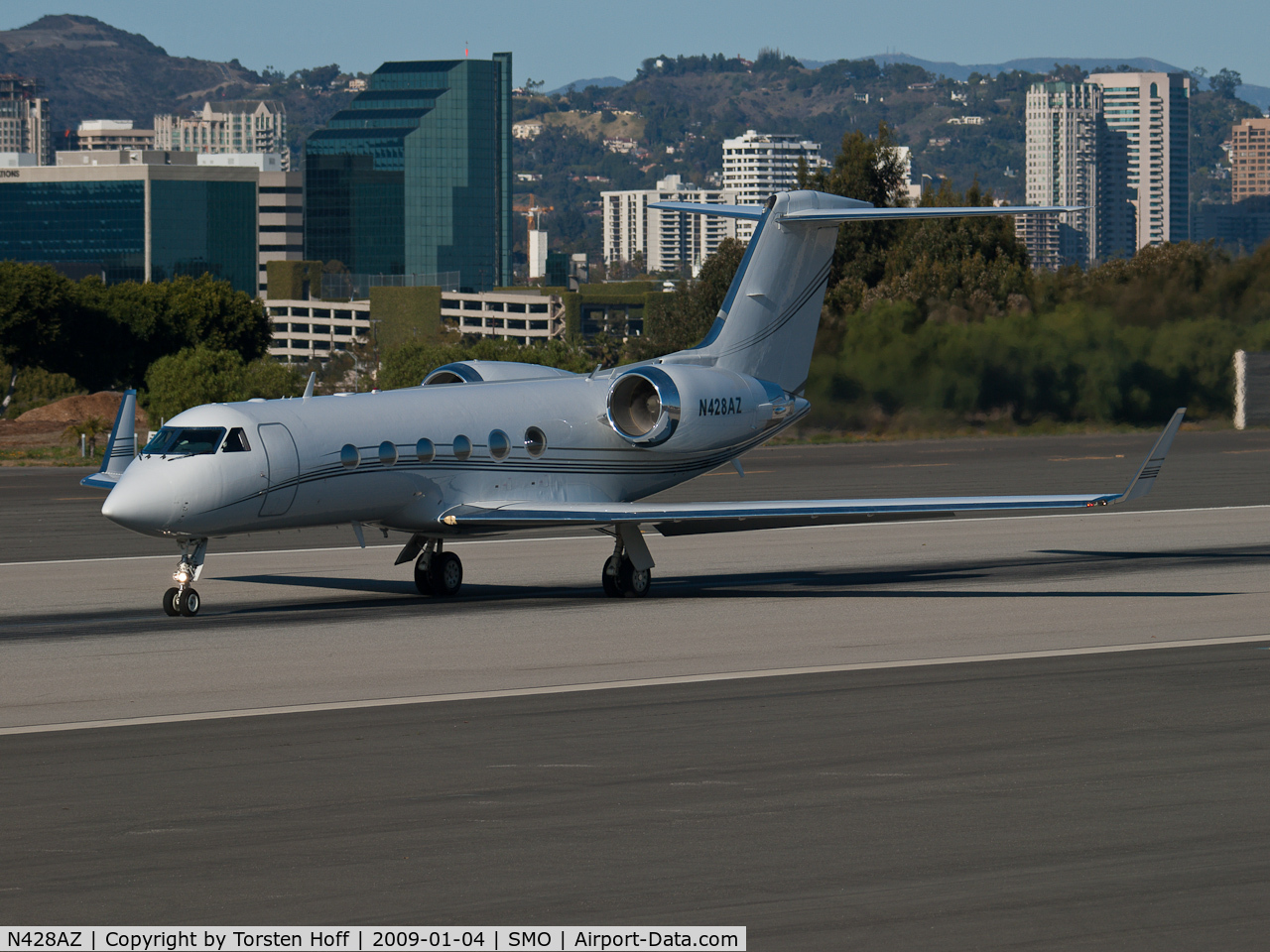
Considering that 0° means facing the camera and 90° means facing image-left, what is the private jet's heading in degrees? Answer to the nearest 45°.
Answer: approximately 45°
